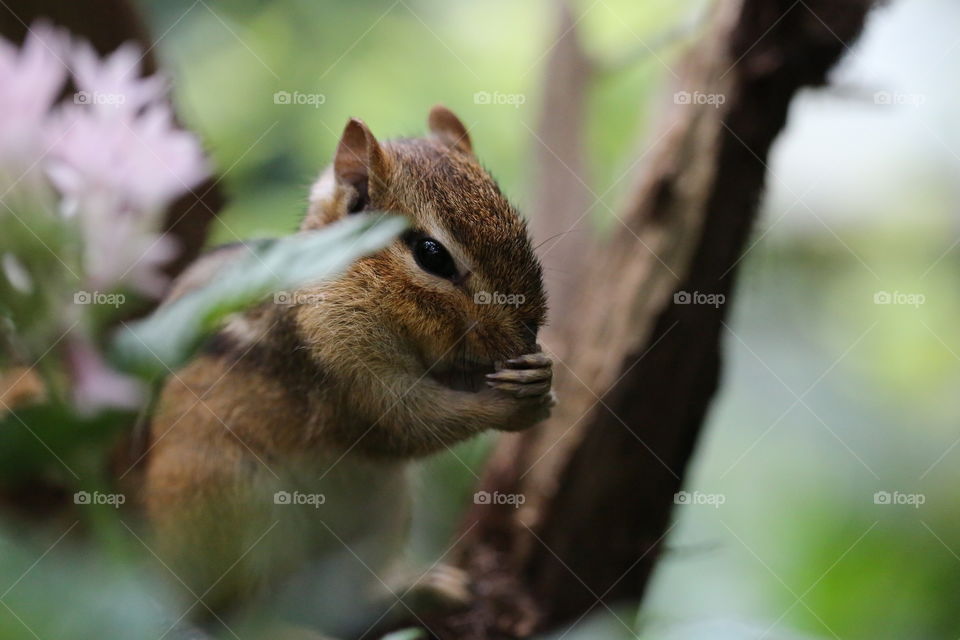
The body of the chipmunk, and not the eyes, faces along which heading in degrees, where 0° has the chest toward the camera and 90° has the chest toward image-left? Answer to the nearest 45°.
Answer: approximately 270°

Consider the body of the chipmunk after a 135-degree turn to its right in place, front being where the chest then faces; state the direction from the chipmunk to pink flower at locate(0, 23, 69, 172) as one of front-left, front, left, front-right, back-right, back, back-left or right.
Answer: front

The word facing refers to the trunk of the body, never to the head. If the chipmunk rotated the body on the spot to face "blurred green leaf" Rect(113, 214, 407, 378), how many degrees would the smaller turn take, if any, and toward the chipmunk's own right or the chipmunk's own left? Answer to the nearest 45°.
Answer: approximately 90° to the chipmunk's own right
